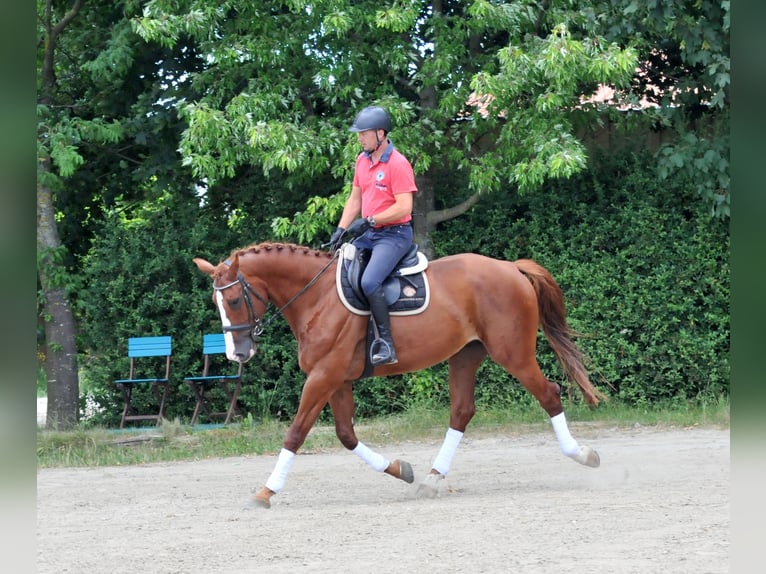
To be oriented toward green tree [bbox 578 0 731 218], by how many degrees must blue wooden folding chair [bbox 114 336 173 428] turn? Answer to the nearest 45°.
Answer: approximately 90° to its left

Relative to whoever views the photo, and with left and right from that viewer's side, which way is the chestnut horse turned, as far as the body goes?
facing to the left of the viewer

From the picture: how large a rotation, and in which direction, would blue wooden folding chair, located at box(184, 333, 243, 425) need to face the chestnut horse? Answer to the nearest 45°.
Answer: approximately 45° to its left

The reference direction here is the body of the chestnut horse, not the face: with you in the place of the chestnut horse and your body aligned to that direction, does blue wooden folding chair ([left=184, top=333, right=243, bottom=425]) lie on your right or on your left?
on your right

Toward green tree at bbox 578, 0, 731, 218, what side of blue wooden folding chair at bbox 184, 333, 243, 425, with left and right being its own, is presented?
left

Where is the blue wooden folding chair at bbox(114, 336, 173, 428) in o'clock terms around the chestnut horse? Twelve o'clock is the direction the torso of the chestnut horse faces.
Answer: The blue wooden folding chair is roughly at 2 o'clock from the chestnut horse.

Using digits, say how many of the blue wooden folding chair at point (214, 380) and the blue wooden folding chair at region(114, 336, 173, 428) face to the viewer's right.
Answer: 0

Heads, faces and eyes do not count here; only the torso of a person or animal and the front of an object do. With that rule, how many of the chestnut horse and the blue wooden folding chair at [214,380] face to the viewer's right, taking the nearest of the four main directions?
0

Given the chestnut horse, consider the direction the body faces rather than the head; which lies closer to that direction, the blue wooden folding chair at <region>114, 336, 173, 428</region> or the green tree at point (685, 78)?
the blue wooden folding chair

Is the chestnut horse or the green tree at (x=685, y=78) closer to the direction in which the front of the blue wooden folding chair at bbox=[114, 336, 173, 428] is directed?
the chestnut horse

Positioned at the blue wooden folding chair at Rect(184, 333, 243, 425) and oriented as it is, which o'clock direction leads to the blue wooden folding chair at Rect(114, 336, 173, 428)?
the blue wooden folding chair at Rect(114, 336, 173, 428) is roughly at 2 o'clock from the blue wooden folding chair at Rect(184, 333, 243, 425).
